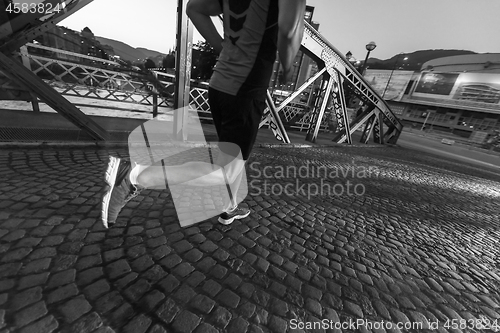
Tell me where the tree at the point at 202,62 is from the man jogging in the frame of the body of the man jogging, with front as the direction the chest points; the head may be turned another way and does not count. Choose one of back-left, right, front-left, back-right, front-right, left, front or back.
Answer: front-left

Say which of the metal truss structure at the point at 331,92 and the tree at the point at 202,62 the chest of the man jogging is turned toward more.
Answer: the metal truss structure

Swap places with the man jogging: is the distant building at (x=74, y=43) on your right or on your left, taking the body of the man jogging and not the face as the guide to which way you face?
on your left

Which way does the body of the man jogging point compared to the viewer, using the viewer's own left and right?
facing away from the viewer and to the right of the viewer
